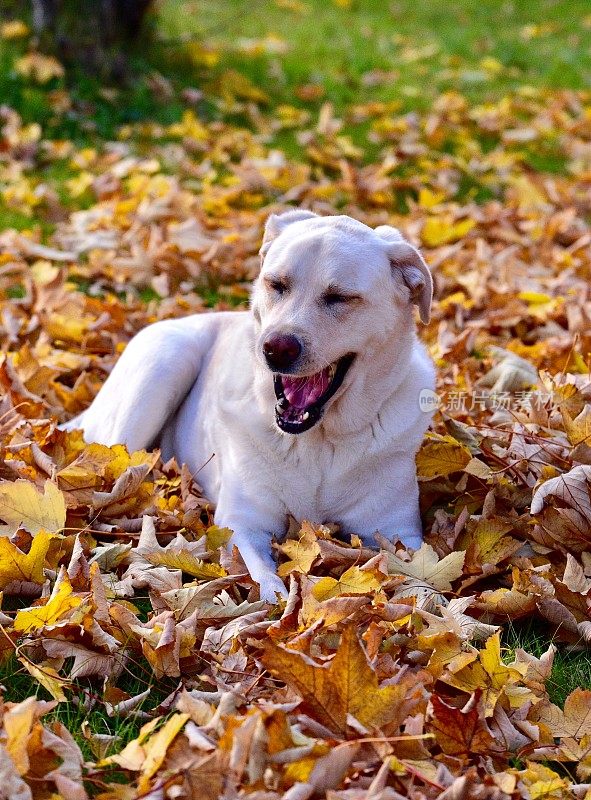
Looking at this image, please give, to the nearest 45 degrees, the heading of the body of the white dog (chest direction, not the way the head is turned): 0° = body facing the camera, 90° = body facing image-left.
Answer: approximately 315°

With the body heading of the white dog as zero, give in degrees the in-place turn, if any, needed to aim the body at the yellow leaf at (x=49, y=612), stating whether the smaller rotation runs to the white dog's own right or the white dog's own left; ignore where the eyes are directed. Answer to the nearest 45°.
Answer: approximately 90° to the white dog's own right

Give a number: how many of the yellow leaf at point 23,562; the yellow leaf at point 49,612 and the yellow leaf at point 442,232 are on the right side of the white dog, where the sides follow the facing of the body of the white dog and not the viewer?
2

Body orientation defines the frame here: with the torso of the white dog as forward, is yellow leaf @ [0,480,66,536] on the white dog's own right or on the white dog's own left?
on the white dog's own right

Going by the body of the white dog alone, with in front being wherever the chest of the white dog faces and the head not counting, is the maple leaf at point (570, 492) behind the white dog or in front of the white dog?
in front

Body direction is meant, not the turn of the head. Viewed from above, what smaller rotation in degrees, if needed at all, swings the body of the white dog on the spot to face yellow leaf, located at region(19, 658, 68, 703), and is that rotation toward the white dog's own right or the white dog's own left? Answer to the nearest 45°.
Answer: approximately 90° to the white dog's own right

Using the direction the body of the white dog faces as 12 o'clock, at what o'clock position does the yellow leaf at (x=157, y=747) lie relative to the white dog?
The yellow leaf is roughly at 2 o'clock from the white dog.

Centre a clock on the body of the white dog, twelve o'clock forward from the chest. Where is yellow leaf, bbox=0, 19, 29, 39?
The yellow leaf is roughly at 7 o'clock from the white dog.

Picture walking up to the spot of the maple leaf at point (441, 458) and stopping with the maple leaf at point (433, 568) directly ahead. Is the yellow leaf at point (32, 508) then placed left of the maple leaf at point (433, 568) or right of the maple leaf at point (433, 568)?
right

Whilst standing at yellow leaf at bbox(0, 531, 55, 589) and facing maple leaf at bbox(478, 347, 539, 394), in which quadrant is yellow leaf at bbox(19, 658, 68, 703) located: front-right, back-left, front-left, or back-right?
back-right

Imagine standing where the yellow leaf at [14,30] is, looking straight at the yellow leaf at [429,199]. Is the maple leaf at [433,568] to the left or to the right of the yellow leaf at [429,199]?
right
